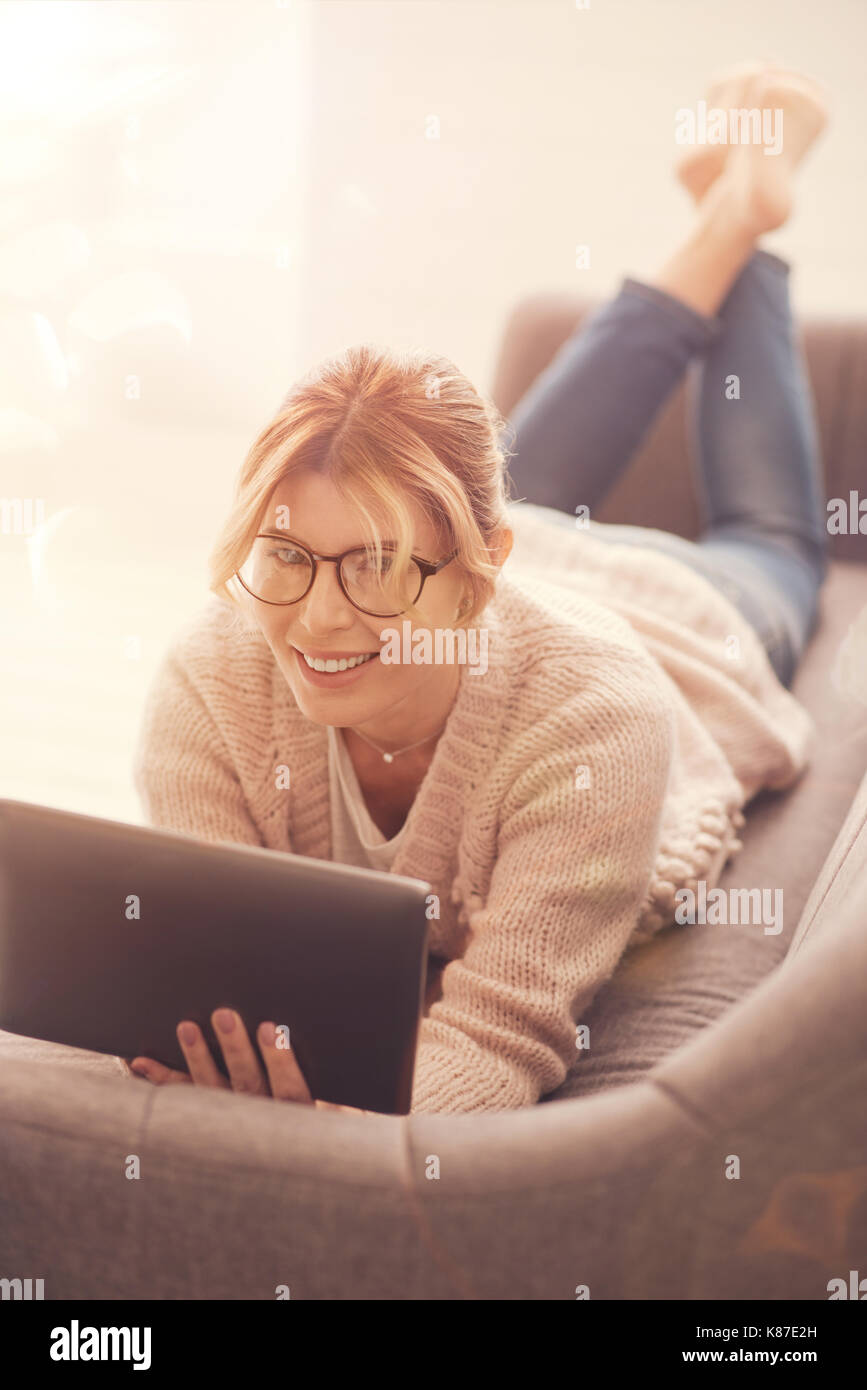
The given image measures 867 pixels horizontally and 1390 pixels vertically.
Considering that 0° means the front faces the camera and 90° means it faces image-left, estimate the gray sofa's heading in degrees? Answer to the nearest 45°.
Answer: approximately 90°
